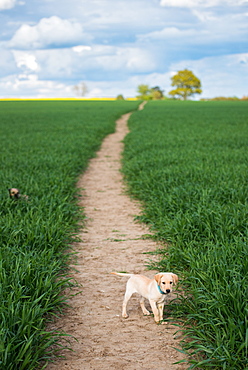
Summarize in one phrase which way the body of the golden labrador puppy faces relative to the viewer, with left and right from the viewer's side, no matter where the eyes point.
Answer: facing the viewer and to the right of the viewer
